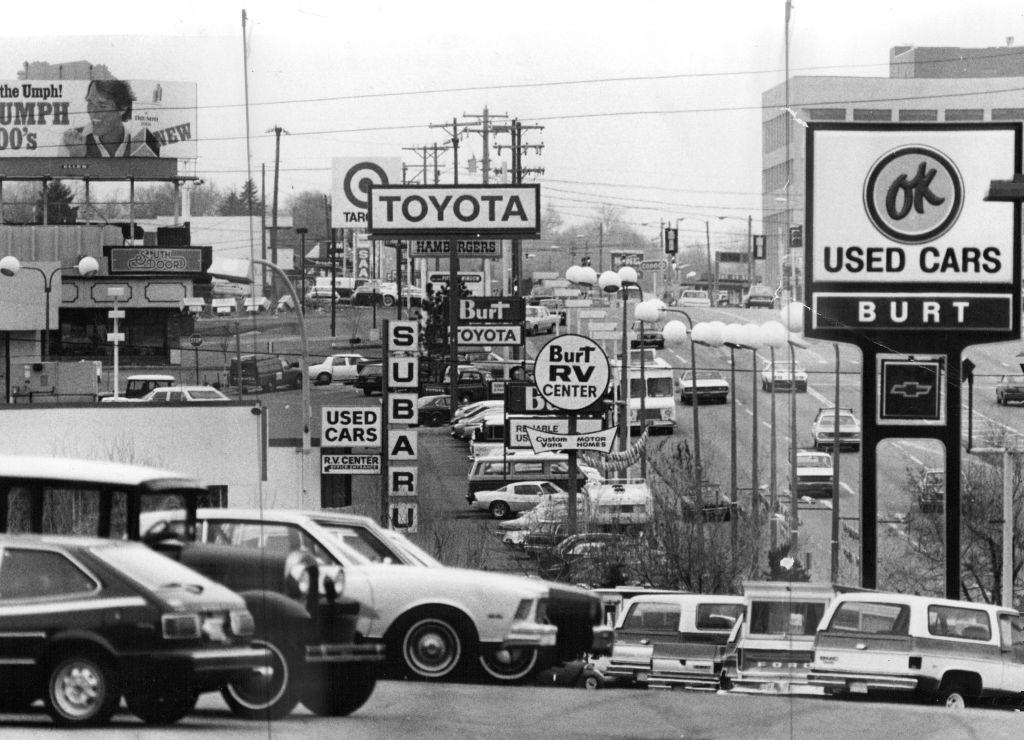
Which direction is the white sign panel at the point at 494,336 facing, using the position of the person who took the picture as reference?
facing the viewer

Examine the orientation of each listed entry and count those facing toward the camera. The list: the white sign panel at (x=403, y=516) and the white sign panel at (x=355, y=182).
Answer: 2

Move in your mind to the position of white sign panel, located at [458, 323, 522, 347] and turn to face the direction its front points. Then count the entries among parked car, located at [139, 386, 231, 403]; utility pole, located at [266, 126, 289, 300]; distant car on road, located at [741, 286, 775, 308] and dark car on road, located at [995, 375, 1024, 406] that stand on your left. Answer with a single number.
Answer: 2

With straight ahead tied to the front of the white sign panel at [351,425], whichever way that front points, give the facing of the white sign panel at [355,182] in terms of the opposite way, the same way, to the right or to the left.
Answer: the same way

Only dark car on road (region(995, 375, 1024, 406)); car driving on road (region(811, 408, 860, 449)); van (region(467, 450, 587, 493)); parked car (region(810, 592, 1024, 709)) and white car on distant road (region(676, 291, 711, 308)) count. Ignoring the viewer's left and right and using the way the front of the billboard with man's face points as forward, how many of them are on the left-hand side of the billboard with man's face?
5

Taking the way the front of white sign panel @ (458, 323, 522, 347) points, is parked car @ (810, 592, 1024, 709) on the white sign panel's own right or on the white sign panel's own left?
on the white sign panel's own left

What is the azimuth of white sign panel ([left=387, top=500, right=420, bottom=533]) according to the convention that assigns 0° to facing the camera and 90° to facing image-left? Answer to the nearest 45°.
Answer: approximately 0°

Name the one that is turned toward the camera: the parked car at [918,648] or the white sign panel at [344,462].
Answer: the white sign panel

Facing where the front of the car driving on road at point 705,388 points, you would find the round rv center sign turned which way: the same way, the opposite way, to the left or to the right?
the same way

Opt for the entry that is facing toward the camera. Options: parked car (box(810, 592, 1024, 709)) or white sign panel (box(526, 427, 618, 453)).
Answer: the white sign panel

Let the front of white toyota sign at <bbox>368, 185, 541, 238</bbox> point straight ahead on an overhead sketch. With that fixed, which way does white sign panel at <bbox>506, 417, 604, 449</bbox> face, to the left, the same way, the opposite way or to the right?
the same way

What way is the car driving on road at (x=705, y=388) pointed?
toward the camera
